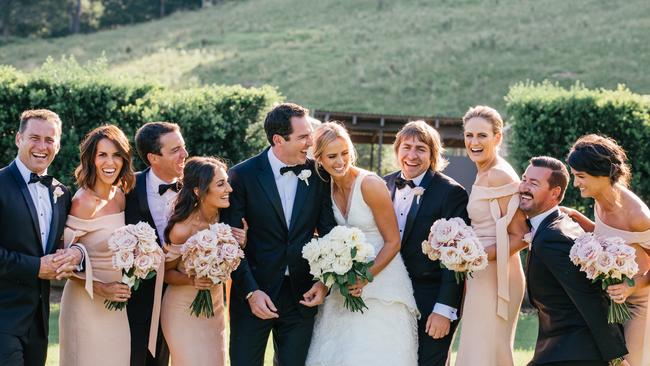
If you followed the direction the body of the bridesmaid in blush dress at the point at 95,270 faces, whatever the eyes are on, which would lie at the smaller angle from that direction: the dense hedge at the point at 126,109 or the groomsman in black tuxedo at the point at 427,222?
the groomsman in black tuxedo

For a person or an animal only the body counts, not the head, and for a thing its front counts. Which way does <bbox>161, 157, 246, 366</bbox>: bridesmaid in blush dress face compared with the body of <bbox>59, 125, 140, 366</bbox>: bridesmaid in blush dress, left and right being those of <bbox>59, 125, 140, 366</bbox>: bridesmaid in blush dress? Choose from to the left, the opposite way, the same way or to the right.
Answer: the same way

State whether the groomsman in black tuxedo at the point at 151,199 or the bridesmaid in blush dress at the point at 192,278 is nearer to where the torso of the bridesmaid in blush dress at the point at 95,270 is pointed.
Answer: the bridesmaid in blush dress

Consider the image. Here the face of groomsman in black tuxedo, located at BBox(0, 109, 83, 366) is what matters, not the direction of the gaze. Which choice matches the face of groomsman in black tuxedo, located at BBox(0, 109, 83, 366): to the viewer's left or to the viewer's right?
to the viewer's right

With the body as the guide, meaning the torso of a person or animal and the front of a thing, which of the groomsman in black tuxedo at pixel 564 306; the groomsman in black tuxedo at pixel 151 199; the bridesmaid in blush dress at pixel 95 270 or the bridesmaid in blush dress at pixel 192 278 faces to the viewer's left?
the groomsman in black tuxedo at pixel 564 306

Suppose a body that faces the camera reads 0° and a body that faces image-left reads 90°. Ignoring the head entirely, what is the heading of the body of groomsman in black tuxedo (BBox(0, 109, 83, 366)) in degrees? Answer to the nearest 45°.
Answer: approximately 315°

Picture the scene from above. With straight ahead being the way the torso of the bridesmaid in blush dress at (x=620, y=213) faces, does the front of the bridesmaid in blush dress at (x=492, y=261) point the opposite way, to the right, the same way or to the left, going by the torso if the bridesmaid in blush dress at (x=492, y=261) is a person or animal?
the same way

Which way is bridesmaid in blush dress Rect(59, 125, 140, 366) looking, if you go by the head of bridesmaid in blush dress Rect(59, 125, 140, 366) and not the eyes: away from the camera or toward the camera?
toward the camera

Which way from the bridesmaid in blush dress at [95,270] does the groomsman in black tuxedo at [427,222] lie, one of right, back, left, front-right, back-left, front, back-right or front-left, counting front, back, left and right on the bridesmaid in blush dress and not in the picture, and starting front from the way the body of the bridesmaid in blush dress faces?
front-left

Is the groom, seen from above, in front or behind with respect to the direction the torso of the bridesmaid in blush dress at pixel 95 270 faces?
in front

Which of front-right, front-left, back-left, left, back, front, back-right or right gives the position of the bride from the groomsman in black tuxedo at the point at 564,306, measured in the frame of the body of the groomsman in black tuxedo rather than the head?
front

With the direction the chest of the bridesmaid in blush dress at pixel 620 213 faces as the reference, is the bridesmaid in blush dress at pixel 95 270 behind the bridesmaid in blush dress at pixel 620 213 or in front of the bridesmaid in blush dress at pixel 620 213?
in front

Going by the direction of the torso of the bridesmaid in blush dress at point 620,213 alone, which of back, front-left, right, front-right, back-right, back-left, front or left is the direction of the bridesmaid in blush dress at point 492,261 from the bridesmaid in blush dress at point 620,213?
front-right

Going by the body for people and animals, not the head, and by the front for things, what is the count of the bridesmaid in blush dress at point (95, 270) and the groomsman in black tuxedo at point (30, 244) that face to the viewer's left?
0

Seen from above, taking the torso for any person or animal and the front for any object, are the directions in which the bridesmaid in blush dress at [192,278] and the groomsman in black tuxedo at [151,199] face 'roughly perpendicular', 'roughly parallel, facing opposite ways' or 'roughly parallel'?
roughly parallel

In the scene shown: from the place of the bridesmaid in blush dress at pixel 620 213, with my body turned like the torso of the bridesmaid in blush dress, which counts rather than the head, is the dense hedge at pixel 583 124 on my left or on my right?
on my right

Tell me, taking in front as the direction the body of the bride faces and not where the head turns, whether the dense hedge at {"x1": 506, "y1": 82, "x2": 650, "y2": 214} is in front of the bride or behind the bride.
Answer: behind

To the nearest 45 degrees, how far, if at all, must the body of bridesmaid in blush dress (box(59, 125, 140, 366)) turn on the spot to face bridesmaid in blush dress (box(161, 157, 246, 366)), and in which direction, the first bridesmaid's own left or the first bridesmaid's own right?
approximately 45° to the first bridesmaid's own left
